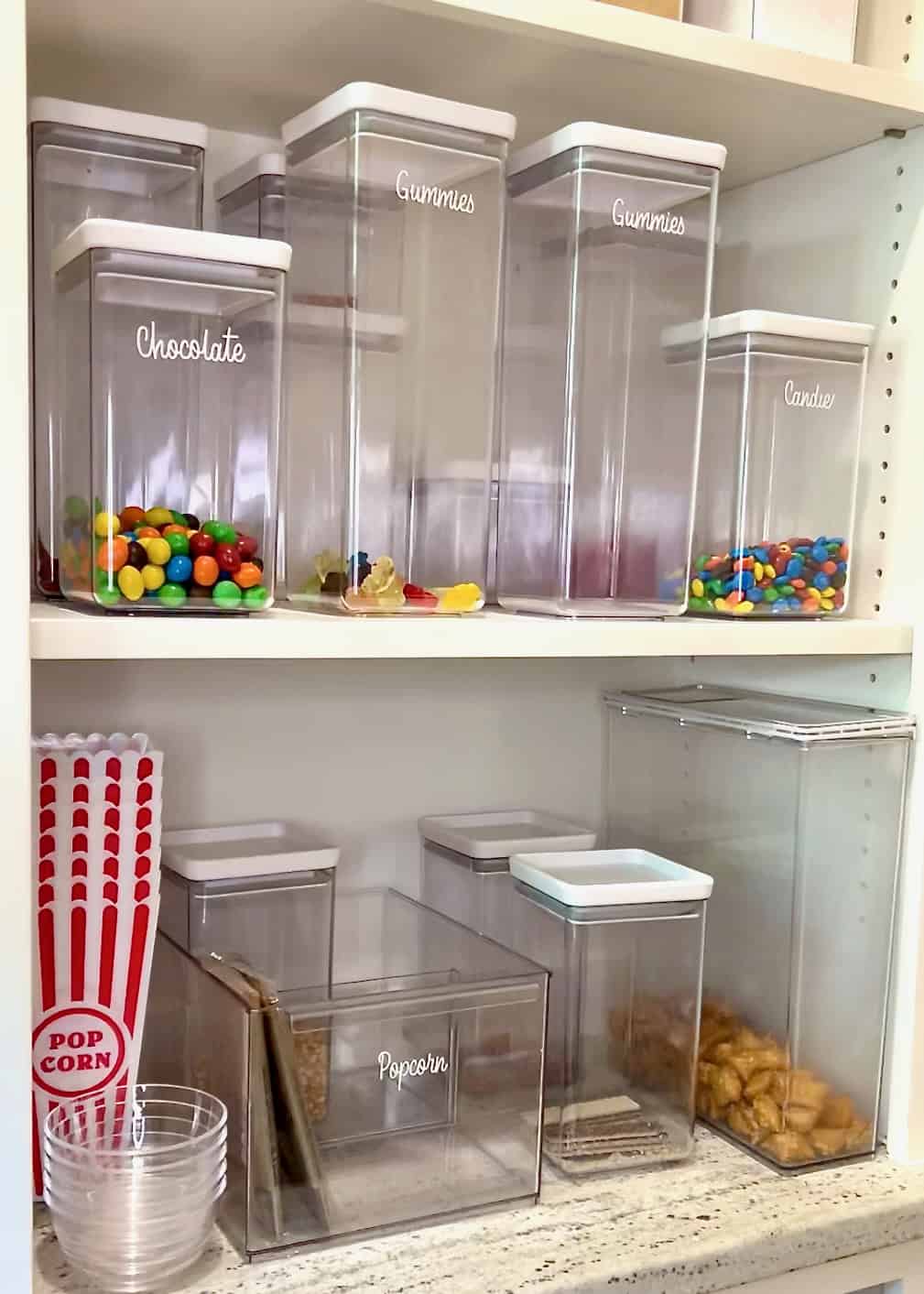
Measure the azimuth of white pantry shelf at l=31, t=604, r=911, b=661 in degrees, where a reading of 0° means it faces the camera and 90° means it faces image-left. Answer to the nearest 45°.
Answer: approximately 0°
